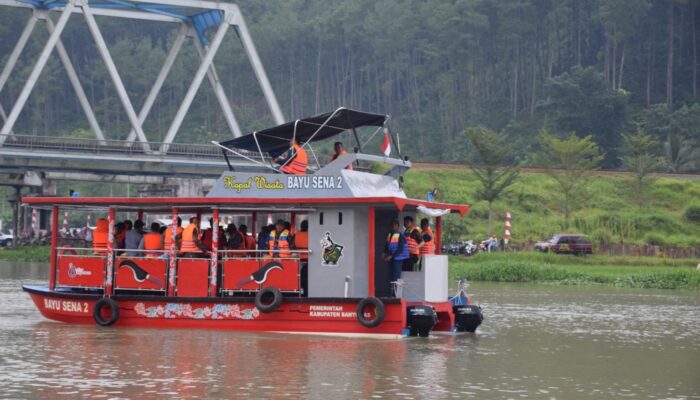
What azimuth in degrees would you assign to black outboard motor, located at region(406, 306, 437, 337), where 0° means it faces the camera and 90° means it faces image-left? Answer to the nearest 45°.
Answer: approximately 90°

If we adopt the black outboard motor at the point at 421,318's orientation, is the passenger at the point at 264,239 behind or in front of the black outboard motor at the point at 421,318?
in front

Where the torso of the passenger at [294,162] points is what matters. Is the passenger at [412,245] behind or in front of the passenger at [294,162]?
behind

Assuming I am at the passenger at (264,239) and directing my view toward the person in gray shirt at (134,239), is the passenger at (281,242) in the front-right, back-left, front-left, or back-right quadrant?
back-left

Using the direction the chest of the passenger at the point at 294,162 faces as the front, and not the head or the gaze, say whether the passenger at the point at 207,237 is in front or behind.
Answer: in front

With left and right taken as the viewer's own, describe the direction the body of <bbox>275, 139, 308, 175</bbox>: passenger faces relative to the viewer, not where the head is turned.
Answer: facing to the left of the viewer

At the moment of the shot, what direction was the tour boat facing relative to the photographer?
facing away from the viewer and to the left of the viewer
